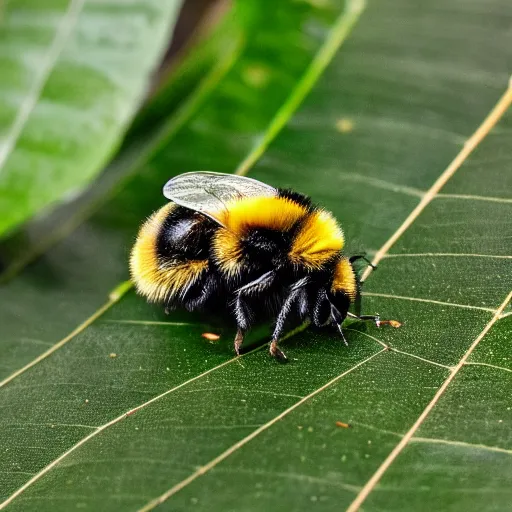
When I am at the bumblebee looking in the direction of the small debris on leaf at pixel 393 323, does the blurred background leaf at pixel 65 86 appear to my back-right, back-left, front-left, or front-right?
back-left

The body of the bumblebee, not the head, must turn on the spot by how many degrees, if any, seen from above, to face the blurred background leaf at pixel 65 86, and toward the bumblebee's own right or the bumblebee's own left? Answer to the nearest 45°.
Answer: approximately 135° to the bumblebee's own left

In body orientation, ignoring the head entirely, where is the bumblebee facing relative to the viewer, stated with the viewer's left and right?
facing to the right of the viewer
